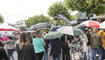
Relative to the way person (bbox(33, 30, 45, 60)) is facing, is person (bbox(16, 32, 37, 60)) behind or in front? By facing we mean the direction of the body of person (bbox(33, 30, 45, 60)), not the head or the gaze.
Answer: behind

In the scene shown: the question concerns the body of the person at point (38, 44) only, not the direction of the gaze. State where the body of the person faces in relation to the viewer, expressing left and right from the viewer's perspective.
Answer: facing away from the viewer

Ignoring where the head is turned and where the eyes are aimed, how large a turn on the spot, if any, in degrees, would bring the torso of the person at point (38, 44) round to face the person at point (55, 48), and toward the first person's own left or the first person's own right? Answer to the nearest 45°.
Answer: approximately 45° to the first person's own right
